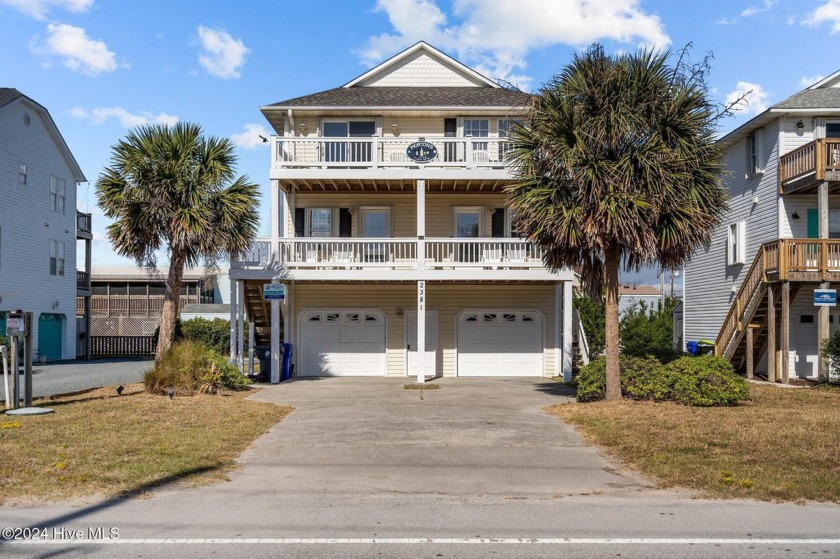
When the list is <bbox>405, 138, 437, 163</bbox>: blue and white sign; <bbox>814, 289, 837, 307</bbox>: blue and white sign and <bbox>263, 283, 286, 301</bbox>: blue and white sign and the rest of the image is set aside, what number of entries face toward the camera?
3

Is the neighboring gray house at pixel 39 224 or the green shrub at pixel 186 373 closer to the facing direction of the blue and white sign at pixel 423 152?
the green shrub

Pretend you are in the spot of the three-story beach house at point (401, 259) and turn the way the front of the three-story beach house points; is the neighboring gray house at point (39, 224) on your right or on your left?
on your right

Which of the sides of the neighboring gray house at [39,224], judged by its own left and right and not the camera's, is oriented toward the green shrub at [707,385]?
left

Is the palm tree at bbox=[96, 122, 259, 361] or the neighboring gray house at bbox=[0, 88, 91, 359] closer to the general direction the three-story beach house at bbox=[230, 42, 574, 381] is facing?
the palm tree

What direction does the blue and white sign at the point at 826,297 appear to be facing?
toward the camera

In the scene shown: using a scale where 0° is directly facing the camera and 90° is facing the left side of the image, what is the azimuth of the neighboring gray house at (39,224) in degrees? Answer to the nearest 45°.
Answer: approximately 45°

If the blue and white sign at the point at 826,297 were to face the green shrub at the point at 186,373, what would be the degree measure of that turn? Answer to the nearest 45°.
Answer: approximately 45° to its right

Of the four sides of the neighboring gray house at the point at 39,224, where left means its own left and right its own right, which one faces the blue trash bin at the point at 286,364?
left

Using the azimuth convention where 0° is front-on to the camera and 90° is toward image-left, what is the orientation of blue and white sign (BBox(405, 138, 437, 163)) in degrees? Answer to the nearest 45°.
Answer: approximately 0°

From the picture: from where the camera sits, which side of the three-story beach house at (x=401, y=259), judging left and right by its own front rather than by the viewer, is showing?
front

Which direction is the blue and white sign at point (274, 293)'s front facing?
toward the camera

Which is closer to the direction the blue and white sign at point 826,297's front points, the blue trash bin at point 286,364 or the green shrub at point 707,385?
the green shrub
